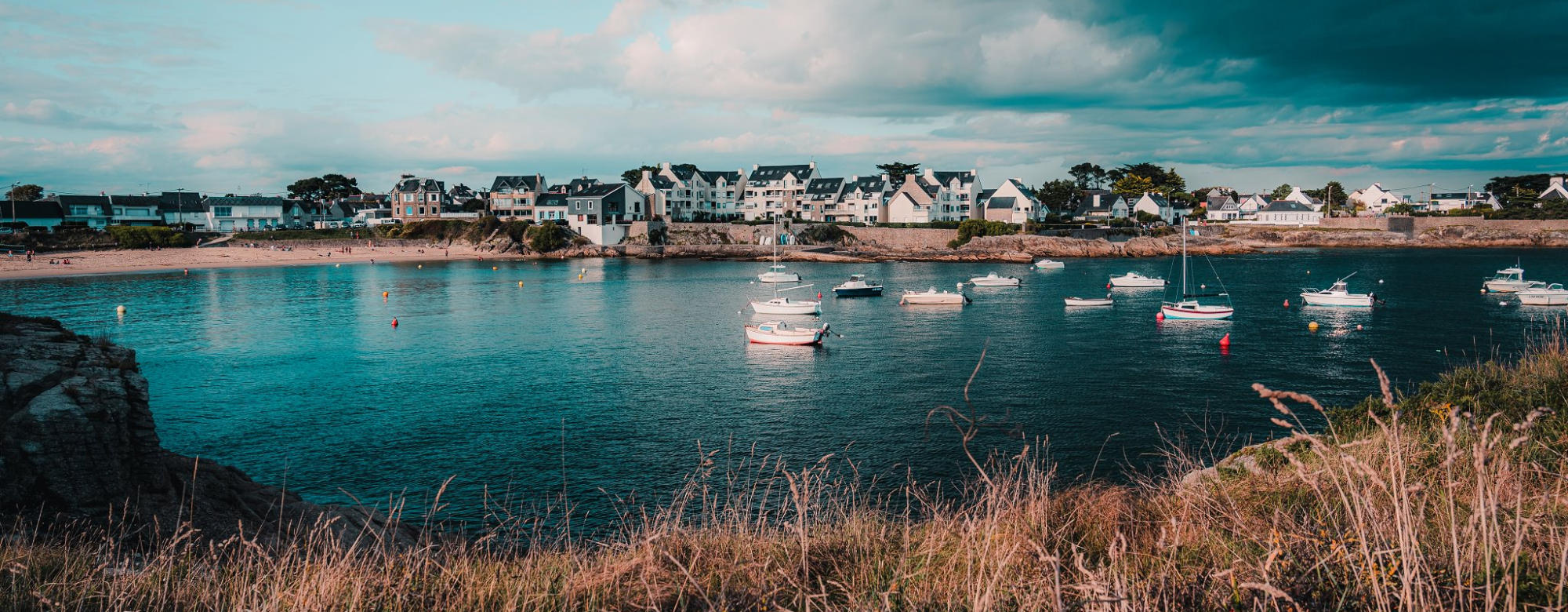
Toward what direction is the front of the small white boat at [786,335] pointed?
to the viewer's left

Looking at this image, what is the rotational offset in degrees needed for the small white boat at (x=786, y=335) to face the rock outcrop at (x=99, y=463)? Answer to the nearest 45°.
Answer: approximately 90° to its left
